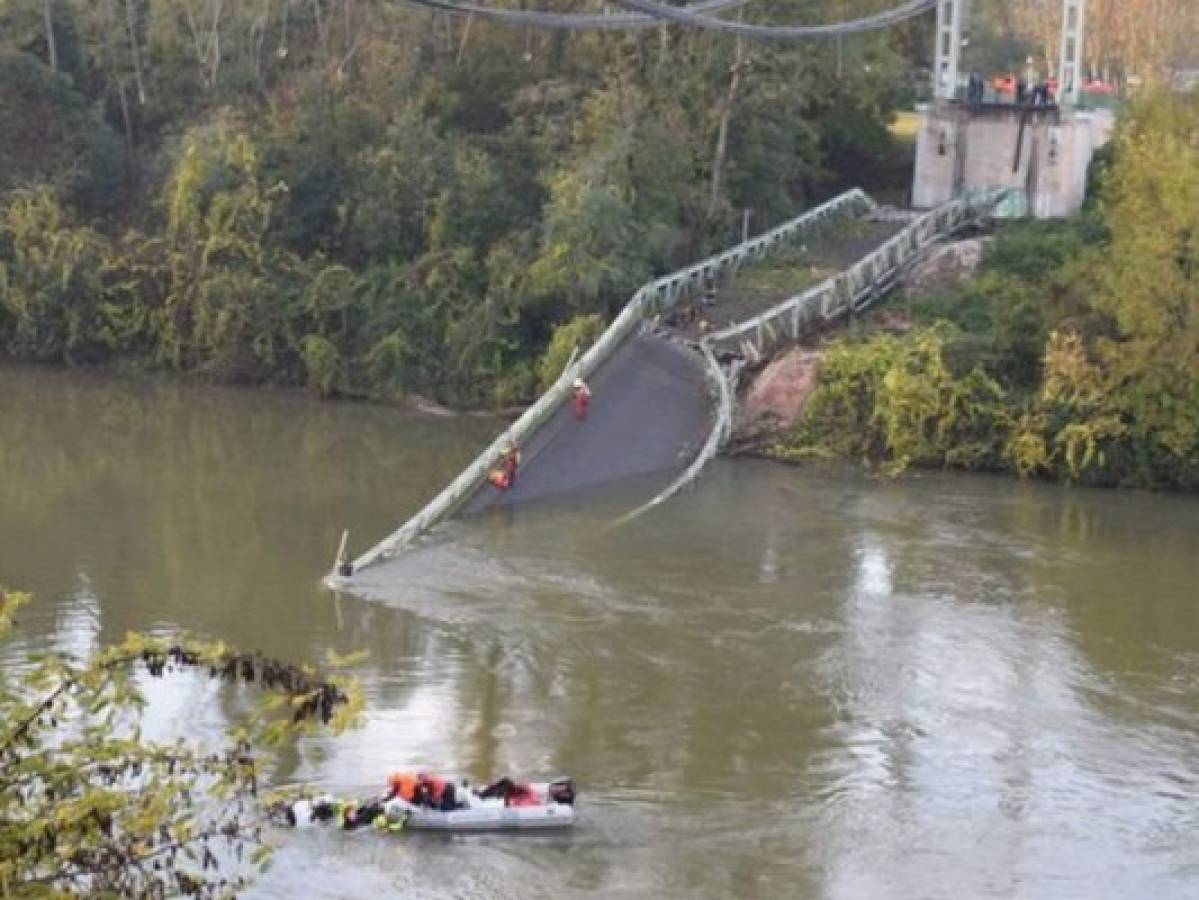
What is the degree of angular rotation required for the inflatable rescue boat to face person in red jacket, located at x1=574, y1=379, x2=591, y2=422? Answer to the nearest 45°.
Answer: approximately 90° to its right

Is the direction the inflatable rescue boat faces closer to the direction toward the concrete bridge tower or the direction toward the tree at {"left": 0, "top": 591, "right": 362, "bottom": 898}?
the tree

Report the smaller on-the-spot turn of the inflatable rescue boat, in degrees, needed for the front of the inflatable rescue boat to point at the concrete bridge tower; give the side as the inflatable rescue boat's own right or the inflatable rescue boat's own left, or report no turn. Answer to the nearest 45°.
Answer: approximately 135° to the inflatable rescue boat's own right

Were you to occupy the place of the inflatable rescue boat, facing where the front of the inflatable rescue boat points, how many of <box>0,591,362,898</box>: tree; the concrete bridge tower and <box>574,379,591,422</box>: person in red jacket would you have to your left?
1

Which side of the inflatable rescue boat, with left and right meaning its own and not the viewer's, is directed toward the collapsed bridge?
right

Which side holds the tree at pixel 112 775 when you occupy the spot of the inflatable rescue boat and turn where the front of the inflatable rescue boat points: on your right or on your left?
on your left

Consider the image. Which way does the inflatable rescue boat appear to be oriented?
to the viewer's left
